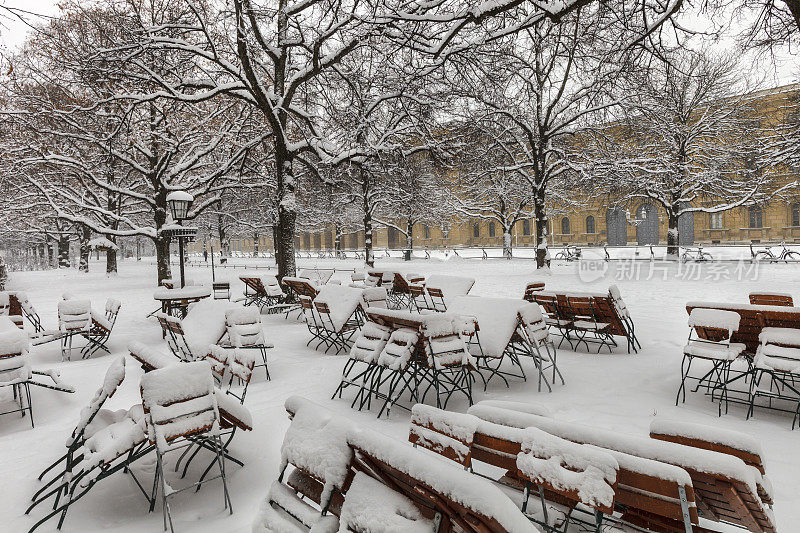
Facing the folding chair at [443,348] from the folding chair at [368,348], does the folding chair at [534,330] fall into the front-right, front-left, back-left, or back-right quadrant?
front-left

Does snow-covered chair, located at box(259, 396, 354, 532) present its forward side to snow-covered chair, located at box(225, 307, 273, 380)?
no

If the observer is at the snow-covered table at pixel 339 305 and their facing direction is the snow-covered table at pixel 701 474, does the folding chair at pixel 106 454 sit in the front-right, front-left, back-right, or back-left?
front-right

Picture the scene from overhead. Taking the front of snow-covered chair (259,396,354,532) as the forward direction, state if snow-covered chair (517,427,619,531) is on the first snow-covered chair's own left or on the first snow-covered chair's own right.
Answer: on the first snow-covered chair's own left

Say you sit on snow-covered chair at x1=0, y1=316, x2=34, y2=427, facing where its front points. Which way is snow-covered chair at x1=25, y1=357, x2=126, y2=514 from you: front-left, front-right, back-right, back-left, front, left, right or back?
front

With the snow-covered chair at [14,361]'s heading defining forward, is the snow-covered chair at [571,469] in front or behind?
in front

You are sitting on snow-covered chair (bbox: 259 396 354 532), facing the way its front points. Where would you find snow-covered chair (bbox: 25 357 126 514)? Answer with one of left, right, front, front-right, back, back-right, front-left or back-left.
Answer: left

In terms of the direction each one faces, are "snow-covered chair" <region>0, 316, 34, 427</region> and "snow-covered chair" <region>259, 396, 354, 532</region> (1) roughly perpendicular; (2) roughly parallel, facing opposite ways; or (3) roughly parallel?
roughly perpendicular
